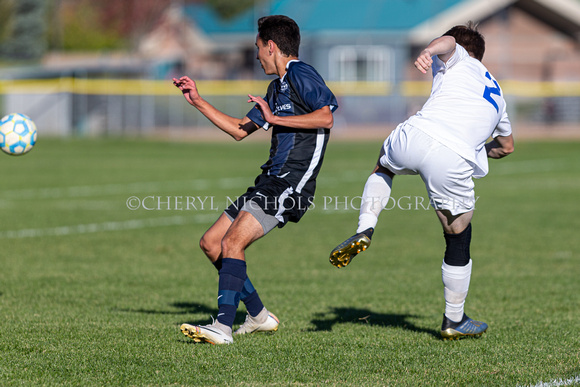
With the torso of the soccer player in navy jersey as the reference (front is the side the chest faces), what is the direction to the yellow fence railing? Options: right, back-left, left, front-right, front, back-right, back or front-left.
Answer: right

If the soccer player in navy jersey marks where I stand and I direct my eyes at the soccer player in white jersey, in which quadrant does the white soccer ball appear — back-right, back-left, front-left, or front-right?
back-left

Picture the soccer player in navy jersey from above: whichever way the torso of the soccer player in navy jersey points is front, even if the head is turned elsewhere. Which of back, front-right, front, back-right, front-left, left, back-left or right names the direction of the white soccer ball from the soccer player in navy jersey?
front-right

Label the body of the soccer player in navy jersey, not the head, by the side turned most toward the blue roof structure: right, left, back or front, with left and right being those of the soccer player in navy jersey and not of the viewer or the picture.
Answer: right

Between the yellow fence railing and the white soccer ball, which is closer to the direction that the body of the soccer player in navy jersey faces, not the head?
the white soccer ball

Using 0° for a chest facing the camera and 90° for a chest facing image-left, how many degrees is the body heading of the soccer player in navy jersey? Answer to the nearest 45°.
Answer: approximately 90°

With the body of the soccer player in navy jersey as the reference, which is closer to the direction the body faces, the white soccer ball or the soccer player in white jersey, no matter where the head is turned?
the white soccer ball

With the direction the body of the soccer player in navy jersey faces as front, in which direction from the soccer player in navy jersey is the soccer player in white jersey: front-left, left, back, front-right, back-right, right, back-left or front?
back

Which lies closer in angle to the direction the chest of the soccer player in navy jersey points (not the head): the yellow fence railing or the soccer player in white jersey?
the yellow fence railing
